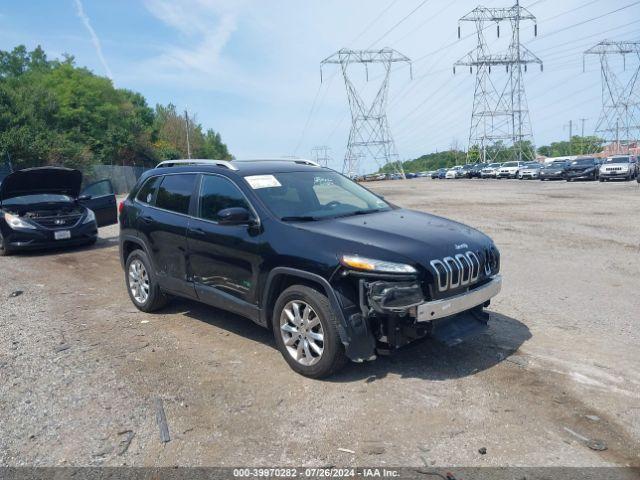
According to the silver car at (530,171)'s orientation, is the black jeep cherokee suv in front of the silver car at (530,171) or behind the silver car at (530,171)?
in front

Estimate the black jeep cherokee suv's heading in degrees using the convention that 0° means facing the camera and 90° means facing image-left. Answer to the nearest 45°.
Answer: approximately 315°

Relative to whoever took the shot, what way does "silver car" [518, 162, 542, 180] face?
facing the viewer and to the left of the viewer

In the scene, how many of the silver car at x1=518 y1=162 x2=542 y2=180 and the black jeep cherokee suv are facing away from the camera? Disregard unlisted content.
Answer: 0

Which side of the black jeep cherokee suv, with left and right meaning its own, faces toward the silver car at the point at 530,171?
left

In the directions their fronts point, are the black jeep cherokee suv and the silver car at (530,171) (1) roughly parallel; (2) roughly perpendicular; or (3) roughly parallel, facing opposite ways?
roughly perpendicular
